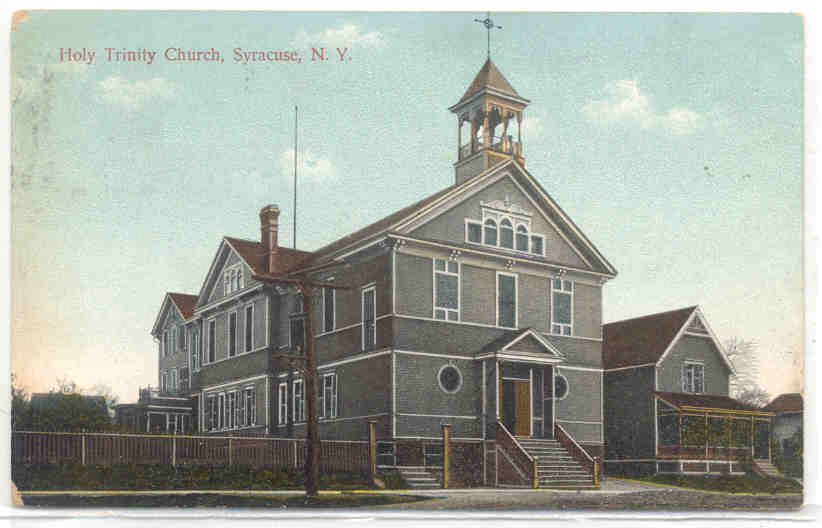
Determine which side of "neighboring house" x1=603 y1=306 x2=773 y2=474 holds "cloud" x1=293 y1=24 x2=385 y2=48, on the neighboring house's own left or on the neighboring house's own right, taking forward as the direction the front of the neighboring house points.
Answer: on the neighboring house's own right

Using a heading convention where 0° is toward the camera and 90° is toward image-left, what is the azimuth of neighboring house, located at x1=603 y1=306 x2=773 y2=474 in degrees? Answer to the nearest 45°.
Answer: approximately 315°

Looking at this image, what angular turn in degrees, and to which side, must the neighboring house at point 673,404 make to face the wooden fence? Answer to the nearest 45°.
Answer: approximately 90° to its right
